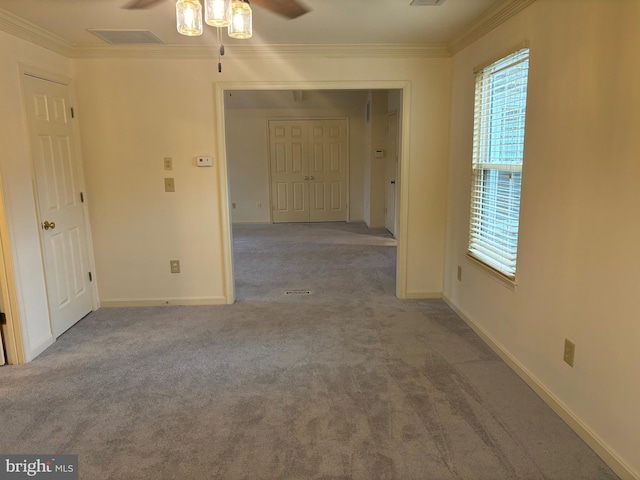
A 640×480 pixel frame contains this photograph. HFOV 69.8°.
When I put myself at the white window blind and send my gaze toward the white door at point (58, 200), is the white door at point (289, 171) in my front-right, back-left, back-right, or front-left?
front-right

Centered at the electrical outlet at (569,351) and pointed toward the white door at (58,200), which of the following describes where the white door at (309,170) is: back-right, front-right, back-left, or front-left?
front-right

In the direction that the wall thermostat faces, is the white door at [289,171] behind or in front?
behind

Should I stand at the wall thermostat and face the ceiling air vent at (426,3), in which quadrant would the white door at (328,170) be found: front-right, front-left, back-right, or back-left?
back-left

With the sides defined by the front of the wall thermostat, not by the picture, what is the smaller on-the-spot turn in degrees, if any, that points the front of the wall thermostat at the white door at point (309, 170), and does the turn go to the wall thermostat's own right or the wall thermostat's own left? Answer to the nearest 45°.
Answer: approximately 135° to the wall thermostat's own left

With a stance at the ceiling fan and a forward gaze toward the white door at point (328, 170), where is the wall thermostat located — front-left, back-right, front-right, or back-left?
front-left

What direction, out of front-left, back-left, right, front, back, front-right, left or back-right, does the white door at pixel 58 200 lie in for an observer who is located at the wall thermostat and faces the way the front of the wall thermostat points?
right

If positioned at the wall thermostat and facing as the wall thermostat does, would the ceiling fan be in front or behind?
in front

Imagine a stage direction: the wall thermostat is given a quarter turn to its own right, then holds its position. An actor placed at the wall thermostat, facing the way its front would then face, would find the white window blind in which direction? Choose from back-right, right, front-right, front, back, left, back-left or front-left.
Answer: back-left

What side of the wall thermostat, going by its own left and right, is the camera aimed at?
front

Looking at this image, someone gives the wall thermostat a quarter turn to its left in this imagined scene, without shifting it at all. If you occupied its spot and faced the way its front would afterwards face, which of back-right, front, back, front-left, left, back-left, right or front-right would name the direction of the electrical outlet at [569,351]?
front-right

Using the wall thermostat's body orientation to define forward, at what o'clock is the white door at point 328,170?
The white door is roughly at 7 o'clock from the wall thermostat.
